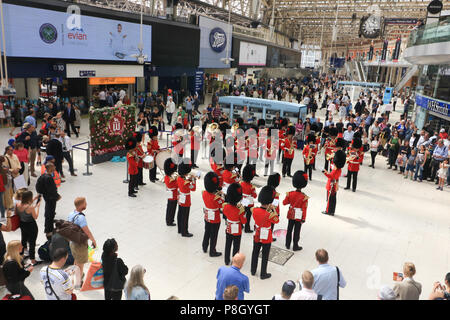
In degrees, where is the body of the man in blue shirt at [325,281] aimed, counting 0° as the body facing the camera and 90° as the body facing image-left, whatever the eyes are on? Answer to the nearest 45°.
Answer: approximately 180°

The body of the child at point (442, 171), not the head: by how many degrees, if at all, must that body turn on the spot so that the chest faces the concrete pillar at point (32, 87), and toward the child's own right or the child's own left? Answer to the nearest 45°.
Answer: approximately 45° to the child's own right

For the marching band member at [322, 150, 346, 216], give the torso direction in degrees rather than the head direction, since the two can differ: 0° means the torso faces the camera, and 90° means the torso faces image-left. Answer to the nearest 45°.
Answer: approximately 90°

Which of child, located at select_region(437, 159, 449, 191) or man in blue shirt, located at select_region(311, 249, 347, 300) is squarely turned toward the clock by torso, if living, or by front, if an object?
the man in blue shirt

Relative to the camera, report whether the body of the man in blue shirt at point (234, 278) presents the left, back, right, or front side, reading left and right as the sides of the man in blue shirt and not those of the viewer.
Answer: back

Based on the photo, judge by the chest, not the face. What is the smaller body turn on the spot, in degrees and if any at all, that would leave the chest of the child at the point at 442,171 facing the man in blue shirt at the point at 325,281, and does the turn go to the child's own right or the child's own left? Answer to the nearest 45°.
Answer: approximately 45° to the child's own left

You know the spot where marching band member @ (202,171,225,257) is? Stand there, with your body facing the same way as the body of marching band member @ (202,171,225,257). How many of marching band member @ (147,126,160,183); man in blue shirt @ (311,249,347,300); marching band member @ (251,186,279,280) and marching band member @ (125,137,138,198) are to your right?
2

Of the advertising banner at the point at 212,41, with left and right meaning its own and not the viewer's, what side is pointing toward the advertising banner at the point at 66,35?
right

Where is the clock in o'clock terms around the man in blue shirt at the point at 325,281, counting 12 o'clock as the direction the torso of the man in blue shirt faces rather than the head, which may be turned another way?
The clock is roughly at 12 o'clock from the man in blue shirt.

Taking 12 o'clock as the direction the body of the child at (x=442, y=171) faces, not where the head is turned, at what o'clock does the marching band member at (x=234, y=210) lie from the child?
The marching band member is roughly at 11 o'clock from the child.
